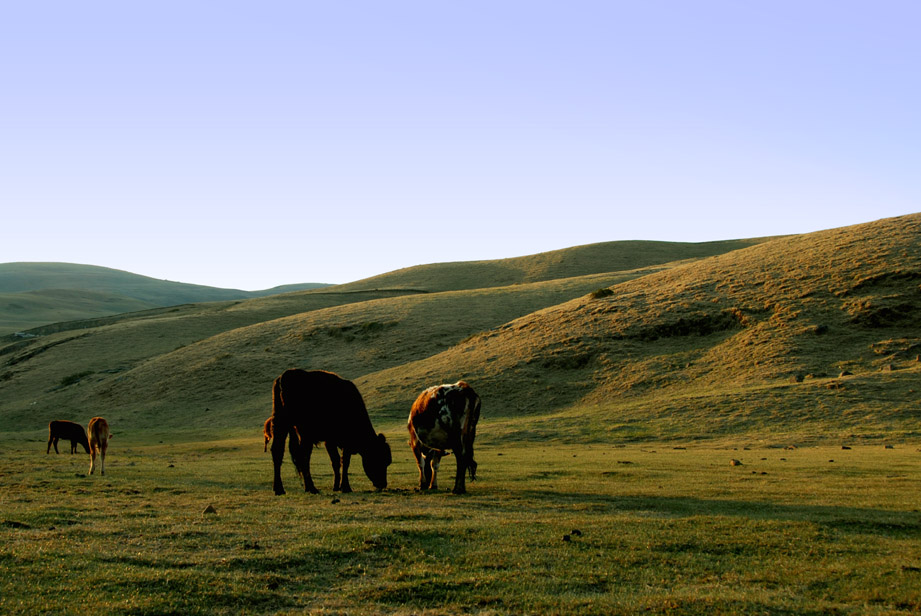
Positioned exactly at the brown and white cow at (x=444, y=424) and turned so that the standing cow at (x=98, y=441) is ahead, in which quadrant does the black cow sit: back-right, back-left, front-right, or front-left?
front-left

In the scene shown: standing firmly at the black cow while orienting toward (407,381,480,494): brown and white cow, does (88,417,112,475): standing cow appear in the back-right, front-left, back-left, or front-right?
back-left

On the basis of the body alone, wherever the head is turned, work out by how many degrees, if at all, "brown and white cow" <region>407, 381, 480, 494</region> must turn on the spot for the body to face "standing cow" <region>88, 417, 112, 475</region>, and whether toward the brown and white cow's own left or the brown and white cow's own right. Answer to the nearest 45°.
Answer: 0° — it already faces it
